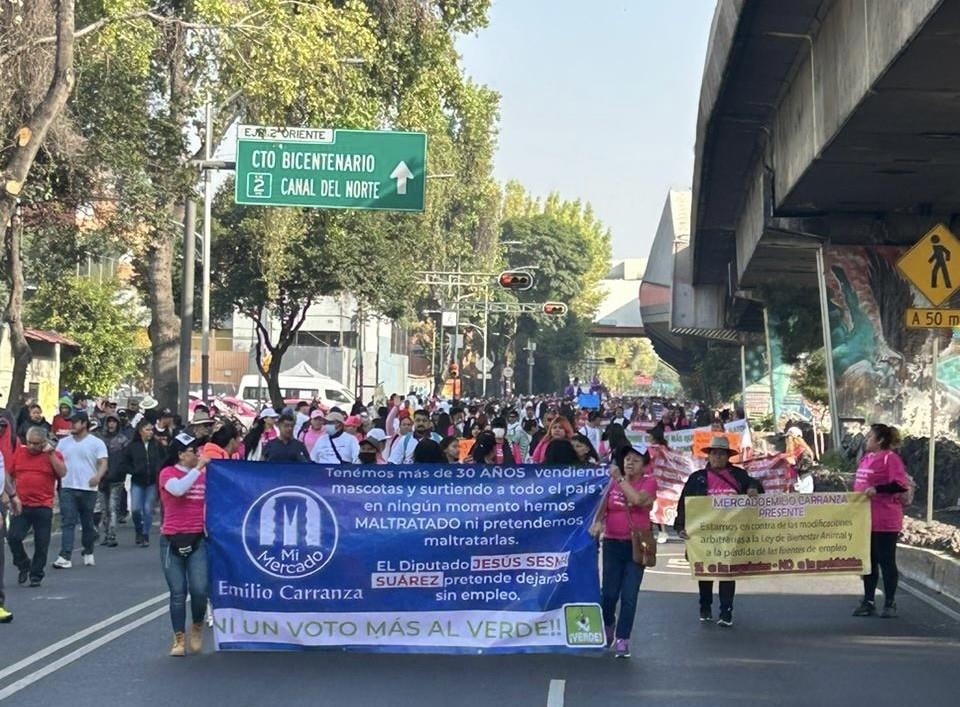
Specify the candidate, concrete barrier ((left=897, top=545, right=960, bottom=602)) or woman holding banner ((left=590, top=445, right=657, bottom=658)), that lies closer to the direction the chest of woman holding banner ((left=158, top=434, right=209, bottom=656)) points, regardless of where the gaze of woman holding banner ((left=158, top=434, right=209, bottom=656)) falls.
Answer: the woman holding banner

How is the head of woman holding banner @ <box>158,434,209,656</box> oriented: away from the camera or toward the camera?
toward the camera

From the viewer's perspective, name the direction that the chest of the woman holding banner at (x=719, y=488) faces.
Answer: toward the camera

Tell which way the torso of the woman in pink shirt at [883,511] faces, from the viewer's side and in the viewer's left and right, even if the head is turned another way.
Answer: facing the viewer and to the left of the viewer

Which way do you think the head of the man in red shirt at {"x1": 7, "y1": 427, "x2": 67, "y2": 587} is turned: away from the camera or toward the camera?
toward the camera

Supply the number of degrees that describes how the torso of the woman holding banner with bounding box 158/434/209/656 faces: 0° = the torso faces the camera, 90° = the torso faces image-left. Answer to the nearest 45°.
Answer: approximately 315°

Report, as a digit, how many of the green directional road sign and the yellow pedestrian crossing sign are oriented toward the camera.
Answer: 2

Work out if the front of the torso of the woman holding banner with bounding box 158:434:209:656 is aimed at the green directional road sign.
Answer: no

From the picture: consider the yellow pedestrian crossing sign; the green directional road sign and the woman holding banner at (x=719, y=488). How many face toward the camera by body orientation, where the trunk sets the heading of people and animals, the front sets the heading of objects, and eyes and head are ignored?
3

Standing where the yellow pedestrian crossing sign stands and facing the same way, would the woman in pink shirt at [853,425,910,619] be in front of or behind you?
in front

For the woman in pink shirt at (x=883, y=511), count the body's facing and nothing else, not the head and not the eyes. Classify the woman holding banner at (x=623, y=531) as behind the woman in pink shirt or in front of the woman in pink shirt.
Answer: in front

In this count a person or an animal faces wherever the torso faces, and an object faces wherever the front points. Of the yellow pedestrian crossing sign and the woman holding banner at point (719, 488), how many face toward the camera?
2

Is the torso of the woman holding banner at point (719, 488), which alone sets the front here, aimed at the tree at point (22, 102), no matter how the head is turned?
no

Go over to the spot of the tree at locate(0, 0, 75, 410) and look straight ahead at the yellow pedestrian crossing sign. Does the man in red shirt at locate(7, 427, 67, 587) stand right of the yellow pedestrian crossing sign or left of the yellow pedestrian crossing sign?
right

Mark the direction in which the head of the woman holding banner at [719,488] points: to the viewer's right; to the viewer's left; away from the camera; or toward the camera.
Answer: toward the camera

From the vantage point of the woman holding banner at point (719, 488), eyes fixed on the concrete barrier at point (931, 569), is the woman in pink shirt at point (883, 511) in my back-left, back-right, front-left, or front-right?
front-right

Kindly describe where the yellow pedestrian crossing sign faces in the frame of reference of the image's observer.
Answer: facing the viewer
